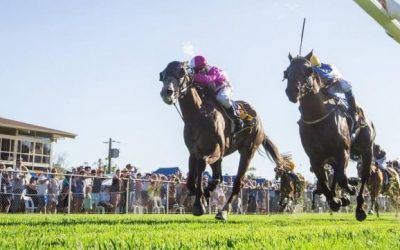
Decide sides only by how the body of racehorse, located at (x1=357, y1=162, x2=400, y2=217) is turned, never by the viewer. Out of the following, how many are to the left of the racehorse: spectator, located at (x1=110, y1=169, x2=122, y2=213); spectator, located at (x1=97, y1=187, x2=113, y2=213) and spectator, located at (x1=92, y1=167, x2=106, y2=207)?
0

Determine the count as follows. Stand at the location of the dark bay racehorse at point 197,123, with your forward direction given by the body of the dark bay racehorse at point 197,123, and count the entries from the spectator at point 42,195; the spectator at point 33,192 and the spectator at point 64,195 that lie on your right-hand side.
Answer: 3

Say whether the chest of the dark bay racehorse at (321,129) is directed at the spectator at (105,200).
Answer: no

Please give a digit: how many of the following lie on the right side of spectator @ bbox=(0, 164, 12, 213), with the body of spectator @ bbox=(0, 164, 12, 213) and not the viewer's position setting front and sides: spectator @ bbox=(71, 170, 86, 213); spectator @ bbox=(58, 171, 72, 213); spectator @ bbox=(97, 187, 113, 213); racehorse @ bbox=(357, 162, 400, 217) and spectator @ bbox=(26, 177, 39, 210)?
0

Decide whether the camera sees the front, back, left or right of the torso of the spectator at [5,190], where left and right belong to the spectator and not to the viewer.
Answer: front

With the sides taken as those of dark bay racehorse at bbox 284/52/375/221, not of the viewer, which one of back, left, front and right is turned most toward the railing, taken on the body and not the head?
right

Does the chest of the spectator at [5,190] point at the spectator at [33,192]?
no

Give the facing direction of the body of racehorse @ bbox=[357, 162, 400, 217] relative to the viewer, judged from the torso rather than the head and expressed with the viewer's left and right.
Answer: facing the viewer and to the left of the viewer

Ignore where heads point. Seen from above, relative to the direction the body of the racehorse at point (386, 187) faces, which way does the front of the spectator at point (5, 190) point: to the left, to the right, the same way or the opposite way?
to the left

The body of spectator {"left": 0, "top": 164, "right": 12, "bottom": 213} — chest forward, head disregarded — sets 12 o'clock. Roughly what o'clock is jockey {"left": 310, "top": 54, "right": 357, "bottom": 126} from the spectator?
The jockey is roughly at 11 o'clock from the spectator.

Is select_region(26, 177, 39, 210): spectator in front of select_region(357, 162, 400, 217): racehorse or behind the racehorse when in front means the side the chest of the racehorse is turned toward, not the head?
in front

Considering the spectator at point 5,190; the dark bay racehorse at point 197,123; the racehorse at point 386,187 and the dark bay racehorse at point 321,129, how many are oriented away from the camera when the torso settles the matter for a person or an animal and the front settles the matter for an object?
0

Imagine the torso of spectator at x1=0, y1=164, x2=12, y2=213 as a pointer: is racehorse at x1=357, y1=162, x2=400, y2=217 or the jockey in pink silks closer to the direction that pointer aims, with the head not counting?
the jockey in pink silks

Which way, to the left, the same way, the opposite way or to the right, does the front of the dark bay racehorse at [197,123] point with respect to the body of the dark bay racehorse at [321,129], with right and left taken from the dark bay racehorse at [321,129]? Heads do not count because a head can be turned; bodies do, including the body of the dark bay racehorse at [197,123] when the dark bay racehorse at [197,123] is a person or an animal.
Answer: the same way

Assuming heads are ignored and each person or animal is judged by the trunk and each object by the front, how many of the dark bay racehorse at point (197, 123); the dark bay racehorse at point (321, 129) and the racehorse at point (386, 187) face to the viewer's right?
0

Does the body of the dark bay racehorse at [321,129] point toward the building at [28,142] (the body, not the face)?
no

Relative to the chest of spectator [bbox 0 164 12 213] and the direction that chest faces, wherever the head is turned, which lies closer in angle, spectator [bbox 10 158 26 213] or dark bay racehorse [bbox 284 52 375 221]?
the dark bay racehorse
